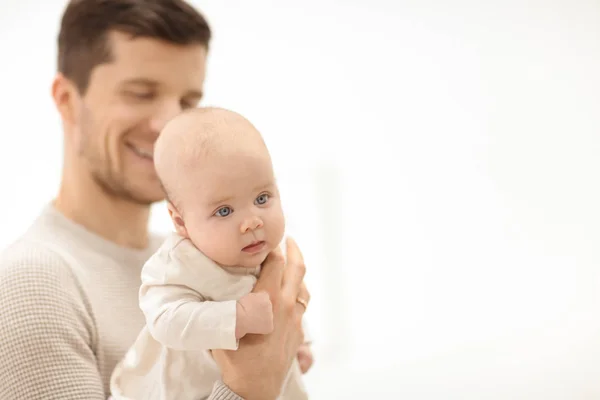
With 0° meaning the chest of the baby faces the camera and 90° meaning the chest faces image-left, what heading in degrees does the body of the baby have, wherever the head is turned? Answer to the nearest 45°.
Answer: approximately 315°

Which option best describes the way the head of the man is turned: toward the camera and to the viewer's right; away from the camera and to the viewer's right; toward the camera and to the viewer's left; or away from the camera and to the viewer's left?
toward the camera and to the viewer's right

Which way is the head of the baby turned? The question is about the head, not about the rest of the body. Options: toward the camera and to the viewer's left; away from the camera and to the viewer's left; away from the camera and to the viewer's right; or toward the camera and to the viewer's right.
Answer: toward the camera and to the viewer's right
